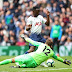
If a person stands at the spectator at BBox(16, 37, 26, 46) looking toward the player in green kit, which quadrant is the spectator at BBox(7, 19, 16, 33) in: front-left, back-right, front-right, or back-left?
back-right

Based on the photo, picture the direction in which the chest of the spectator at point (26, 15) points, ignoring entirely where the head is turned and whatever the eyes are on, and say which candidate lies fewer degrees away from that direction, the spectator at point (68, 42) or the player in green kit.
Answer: the player in green kit

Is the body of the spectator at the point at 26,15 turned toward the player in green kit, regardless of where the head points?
yes
